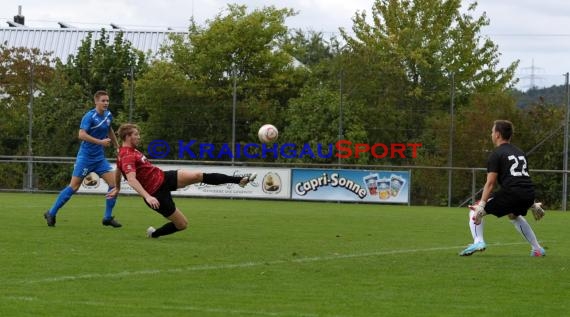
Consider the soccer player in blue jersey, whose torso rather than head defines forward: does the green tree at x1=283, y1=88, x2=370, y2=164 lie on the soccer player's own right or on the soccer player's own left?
on the soccer player's own left

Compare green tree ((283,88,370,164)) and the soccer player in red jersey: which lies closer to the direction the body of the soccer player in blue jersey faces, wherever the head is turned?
the soccer player in red jersey

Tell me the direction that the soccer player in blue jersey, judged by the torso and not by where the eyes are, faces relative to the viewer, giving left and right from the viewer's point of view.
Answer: facing the viewer and to the right of the viewer

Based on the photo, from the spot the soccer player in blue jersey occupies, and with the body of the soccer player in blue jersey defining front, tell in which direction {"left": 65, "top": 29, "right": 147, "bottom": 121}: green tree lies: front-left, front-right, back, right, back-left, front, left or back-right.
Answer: back-left

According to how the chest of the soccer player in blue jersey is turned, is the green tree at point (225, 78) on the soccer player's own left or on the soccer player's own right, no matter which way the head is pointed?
on the soccer player's own left
